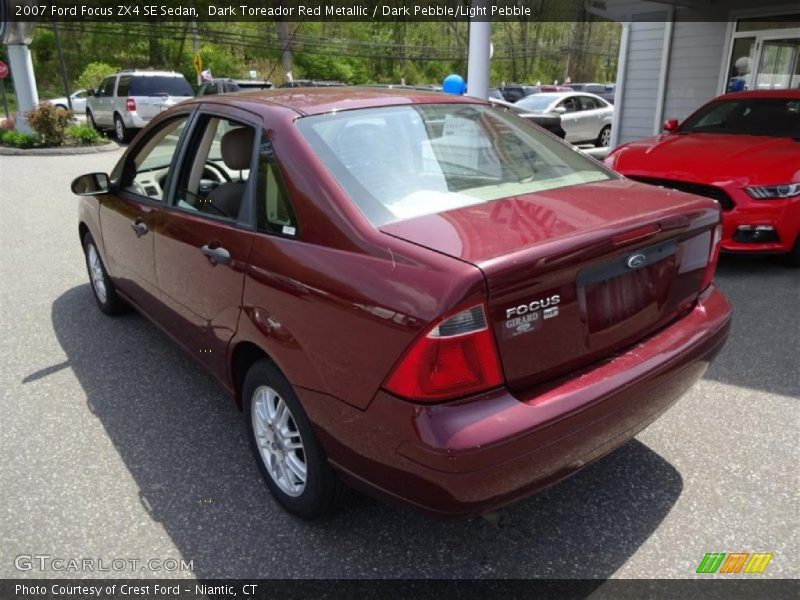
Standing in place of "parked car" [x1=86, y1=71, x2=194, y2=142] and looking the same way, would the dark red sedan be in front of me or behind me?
behind

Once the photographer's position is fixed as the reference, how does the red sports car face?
facing the viewer and to the left of the viewer

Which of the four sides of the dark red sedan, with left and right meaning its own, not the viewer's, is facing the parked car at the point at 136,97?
front

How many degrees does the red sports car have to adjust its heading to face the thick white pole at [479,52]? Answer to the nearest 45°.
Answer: approximately 90° to its right

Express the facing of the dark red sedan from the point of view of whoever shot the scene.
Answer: facing away from the viewer and to the left of the viewer

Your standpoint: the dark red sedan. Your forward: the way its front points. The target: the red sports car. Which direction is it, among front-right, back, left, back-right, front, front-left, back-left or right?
right

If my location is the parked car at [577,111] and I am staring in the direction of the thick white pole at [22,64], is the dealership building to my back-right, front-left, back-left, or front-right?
back-left

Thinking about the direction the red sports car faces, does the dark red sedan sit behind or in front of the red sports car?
in front

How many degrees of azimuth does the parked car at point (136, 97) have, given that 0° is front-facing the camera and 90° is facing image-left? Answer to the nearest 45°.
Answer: approximately 135°
